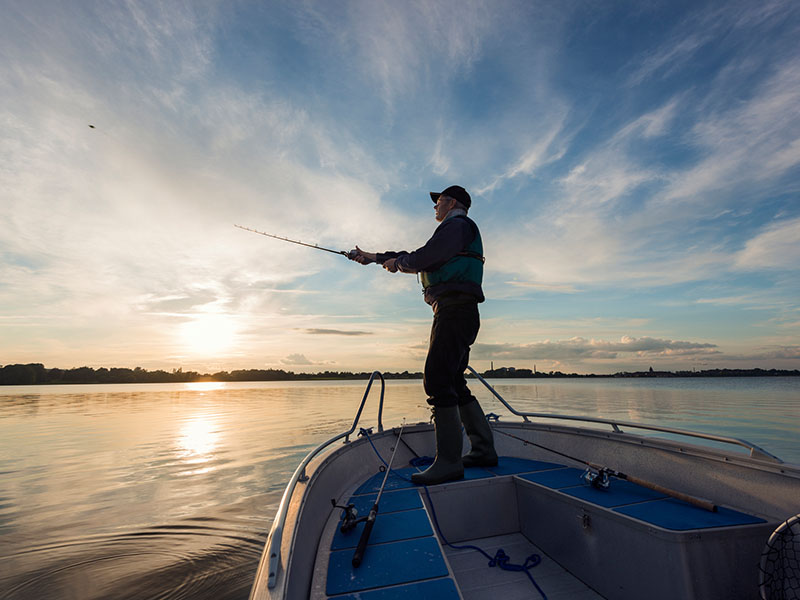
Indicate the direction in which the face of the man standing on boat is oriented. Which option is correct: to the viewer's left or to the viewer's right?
to the viewer's left

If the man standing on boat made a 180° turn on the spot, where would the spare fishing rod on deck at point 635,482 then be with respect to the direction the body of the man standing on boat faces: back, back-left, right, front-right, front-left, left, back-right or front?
front

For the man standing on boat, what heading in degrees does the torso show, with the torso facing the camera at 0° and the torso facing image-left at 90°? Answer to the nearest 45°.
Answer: approximately 90°
